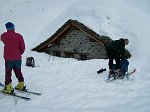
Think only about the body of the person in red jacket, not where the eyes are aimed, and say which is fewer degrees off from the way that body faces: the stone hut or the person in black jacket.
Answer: the stone hut

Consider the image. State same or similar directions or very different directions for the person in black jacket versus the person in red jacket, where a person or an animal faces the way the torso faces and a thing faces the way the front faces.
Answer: very different directions

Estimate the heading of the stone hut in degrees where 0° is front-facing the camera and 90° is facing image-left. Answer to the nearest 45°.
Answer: approximately 0°
